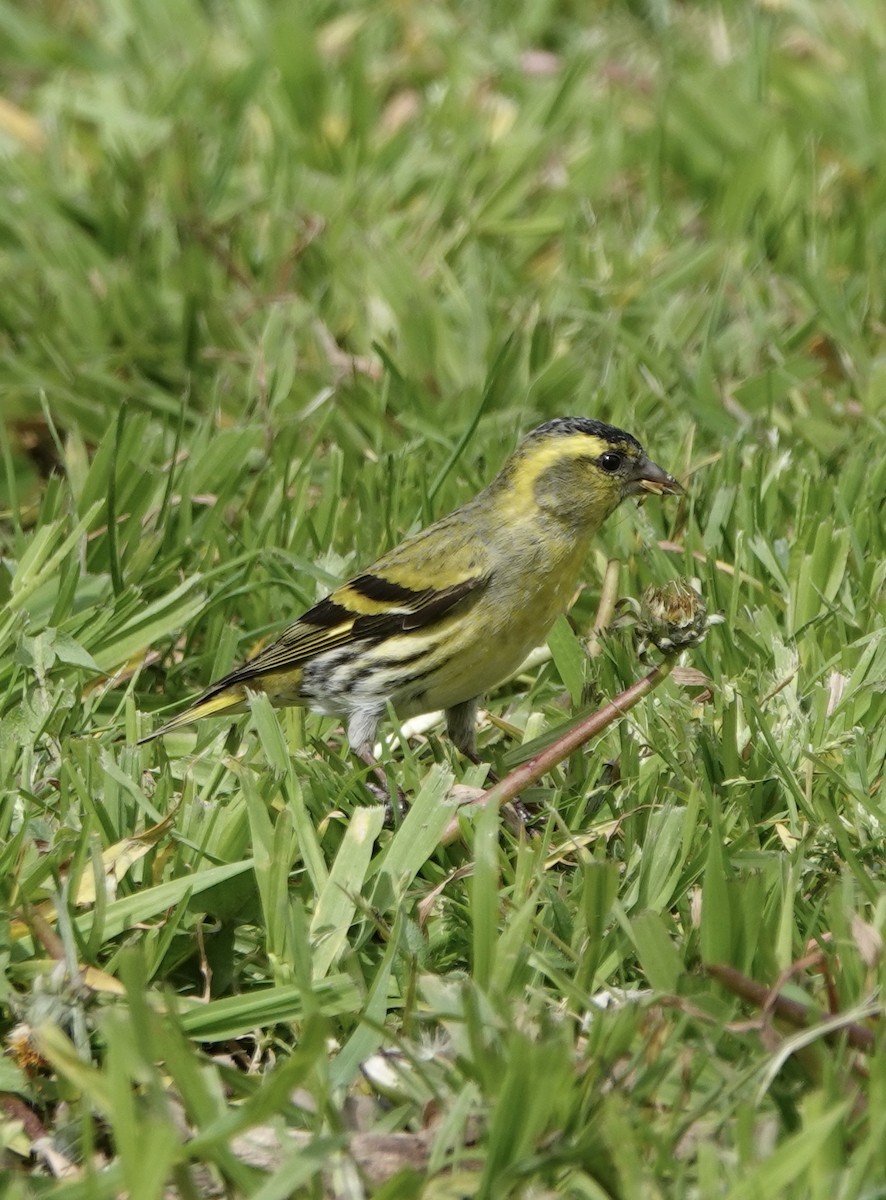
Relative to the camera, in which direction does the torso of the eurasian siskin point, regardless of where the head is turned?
to the viewer's right
